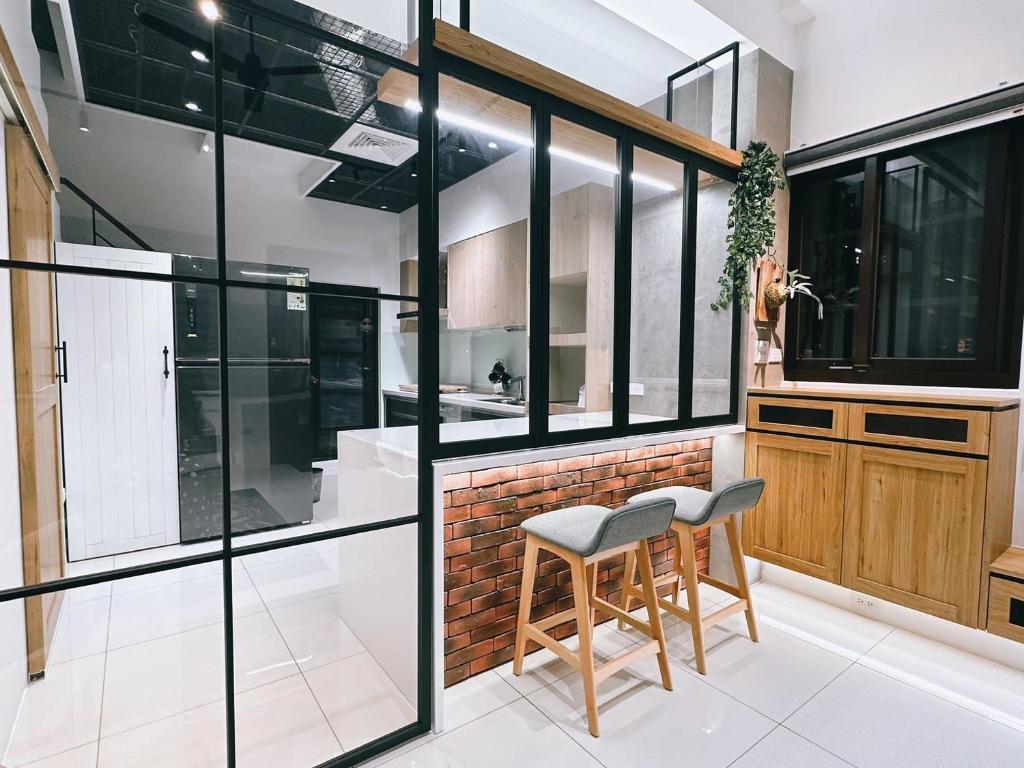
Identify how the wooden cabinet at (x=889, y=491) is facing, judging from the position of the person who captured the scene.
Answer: facing the viewer and to the left of the viewer

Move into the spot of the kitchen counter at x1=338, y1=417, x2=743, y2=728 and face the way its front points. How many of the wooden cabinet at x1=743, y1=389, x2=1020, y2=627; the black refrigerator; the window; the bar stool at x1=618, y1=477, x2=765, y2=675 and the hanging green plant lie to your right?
1

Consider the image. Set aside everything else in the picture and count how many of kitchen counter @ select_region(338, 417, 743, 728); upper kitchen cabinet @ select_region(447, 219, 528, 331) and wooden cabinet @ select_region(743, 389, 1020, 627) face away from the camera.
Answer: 0

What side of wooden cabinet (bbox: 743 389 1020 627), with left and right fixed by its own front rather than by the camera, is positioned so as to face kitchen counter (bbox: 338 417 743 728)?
front

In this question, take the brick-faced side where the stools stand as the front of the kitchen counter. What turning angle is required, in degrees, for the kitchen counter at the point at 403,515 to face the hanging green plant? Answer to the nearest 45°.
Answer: approximately 90° to its left

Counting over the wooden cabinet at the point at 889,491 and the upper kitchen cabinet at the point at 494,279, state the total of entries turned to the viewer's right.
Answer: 0

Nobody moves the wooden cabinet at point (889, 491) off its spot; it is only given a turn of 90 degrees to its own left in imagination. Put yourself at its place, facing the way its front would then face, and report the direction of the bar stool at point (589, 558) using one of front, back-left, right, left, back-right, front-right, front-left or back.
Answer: right

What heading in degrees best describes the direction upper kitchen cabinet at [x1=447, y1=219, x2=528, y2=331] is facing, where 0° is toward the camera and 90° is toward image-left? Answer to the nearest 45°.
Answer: approximately 45°
